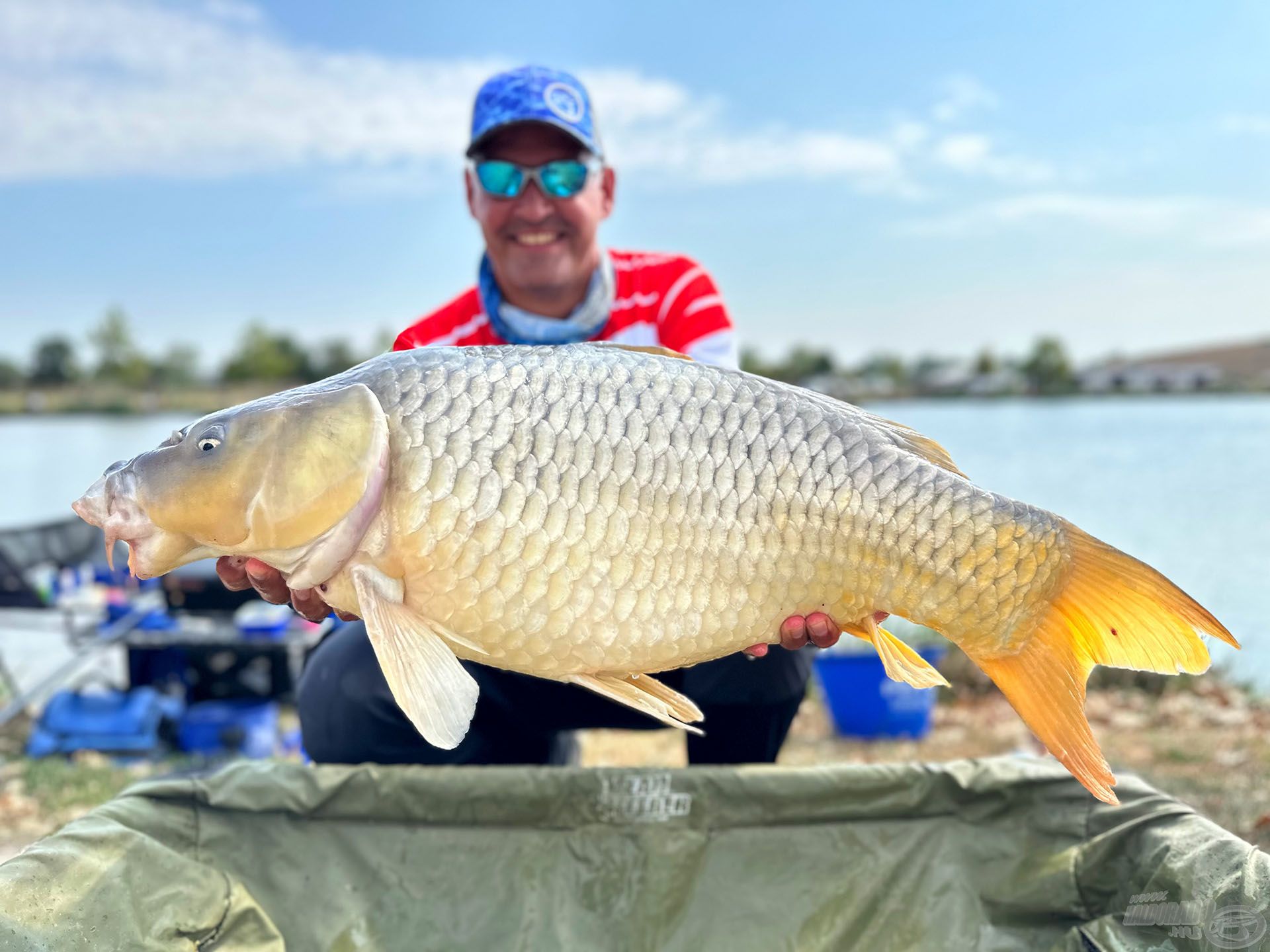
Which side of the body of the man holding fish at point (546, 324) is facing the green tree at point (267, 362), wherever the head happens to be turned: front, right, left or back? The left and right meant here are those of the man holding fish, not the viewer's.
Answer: back

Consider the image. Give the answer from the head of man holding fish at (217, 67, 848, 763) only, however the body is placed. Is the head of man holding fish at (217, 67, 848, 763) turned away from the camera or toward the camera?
toward the camera

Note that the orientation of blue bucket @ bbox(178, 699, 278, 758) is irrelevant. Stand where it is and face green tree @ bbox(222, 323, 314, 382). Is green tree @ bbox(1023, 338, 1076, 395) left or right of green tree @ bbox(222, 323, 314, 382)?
right

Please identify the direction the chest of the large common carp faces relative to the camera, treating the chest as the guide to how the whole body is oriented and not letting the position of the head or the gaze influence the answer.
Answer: to the viewer's left

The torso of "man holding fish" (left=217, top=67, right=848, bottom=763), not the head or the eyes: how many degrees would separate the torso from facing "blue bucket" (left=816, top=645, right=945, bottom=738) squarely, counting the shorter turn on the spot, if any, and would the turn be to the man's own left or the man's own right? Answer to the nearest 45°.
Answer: approximately 135° to the man's own left

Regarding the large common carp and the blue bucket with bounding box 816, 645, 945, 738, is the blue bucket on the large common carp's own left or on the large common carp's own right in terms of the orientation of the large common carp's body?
on the large common carp's own right

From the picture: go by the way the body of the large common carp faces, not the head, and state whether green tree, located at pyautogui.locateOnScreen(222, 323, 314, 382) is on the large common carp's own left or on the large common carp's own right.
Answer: on the large common carp's own right

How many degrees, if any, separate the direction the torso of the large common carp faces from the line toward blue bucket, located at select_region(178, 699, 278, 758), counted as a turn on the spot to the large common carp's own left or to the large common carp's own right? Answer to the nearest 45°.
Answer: approximately 45° to the large common carp's own right

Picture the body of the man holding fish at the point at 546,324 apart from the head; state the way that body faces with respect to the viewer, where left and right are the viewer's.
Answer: facing the viewer
